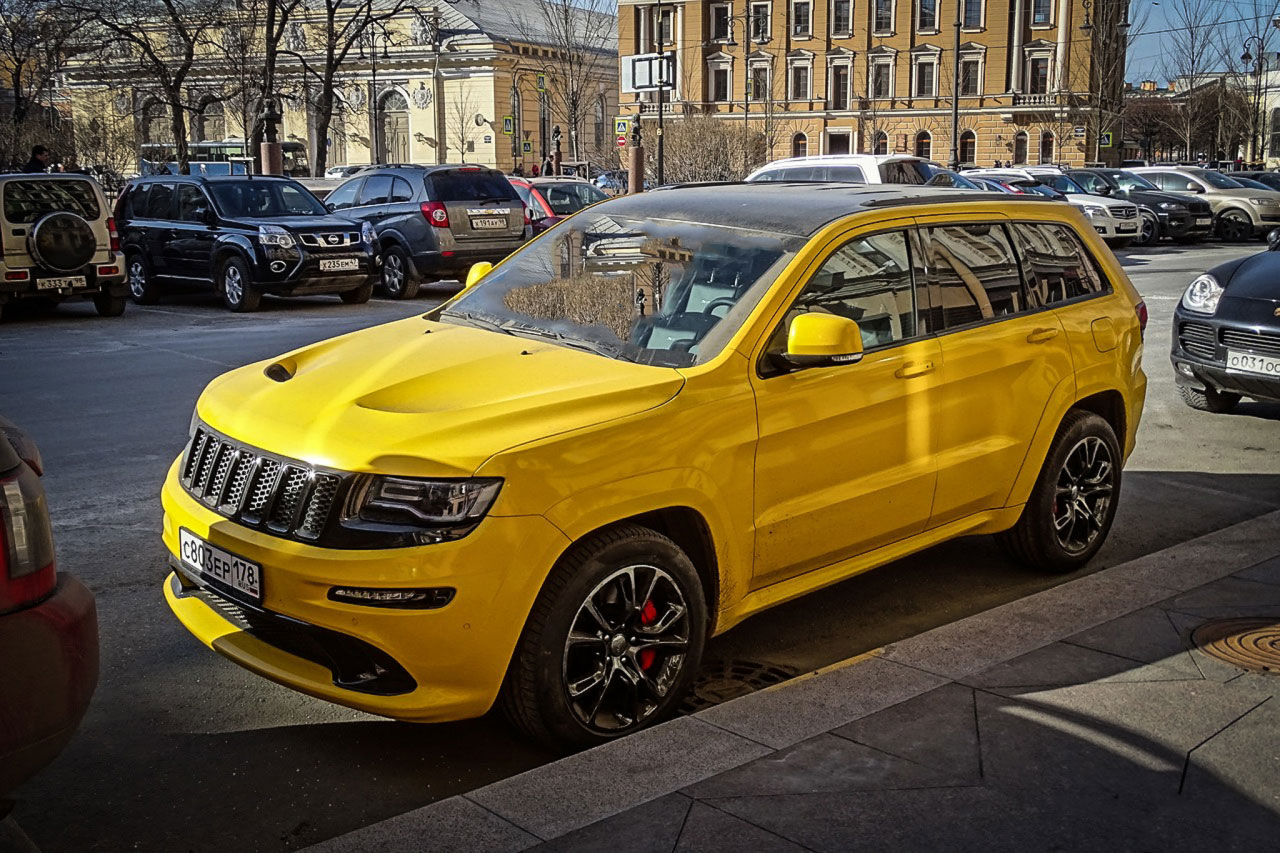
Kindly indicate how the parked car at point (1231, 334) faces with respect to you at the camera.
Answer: facing the viewer and to the left of the viewer

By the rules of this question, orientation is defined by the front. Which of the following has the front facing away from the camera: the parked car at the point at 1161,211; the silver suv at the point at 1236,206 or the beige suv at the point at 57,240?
the beige suv

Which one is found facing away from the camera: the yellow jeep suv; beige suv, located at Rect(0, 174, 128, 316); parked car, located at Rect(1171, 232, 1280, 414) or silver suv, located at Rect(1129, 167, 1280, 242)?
the beige suv

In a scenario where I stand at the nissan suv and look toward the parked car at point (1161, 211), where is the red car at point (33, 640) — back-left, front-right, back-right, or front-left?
back-right

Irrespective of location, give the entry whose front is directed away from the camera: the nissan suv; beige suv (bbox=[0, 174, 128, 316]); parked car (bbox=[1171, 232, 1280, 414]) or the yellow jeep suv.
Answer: the beige suv

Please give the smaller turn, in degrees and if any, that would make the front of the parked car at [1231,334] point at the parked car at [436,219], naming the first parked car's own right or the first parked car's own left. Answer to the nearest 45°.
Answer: approximately 90° to the first parked car's own right

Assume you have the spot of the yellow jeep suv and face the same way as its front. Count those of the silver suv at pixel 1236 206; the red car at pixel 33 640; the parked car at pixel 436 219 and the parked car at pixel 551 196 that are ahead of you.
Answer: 1

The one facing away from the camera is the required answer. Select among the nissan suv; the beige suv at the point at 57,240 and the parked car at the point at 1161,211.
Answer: the beige suv

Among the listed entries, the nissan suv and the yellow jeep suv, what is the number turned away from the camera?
0

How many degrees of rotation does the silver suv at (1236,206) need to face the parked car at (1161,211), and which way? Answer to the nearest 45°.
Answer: approximately 90° to its right

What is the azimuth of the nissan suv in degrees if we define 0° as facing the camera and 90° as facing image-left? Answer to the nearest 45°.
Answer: approximately 315°

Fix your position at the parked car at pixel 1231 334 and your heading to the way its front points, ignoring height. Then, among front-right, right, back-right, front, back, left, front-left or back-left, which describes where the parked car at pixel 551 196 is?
right

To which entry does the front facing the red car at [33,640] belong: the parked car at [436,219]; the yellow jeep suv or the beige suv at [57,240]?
the yellow jeep suv

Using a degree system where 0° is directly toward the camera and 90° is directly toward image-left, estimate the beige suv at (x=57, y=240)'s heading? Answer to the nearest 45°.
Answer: approximately 180°

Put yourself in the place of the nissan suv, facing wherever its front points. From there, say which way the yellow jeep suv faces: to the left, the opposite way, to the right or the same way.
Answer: to the right

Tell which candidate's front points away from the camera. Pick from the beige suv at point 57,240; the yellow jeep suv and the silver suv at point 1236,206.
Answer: the beige suv

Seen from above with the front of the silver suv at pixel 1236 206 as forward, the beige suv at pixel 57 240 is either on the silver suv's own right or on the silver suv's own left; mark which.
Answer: on the silver suv's own right

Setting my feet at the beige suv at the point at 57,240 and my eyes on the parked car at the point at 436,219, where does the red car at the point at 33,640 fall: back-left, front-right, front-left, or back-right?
back-right

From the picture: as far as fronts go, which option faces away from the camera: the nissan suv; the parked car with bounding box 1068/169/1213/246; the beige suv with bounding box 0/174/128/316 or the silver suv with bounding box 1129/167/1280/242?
the beige suv

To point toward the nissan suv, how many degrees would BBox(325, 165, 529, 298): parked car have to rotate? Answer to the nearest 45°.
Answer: approximately 90° to its left
